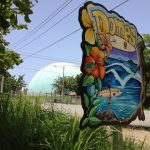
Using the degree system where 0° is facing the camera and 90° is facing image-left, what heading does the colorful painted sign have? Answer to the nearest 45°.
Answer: approximately 315°
